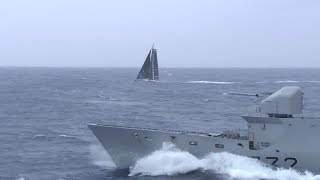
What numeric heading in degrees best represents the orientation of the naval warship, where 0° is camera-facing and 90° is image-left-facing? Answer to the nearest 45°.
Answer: approximately 90°
